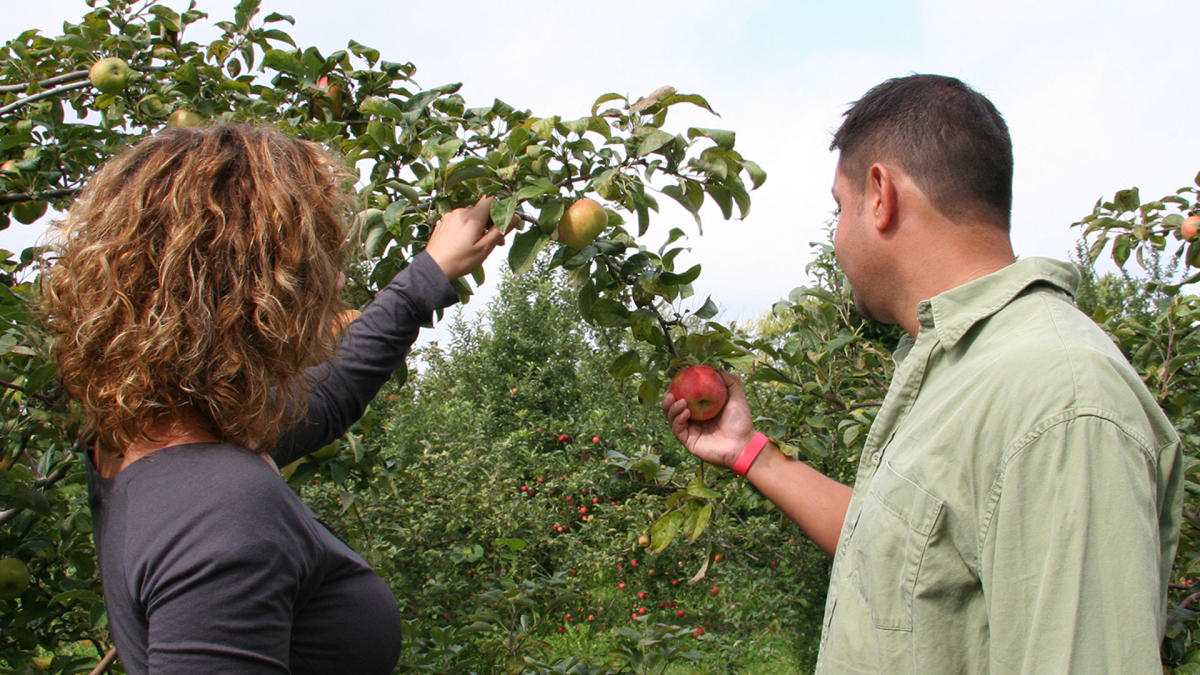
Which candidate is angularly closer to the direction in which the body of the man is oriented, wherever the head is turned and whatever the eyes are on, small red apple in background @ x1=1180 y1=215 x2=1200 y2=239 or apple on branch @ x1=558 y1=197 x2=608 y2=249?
the apple on branch

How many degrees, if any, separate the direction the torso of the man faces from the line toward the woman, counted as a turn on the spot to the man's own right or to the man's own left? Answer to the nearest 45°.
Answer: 0° — they already face them

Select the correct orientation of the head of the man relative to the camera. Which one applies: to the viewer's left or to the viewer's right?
to the viewer's left

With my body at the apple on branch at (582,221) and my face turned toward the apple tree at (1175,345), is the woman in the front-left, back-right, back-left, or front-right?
back-right

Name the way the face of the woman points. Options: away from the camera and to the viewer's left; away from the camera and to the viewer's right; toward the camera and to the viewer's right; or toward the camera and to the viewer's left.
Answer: away from the camera and to the viewer's right

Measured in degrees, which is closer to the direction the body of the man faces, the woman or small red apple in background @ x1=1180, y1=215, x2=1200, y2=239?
the woman

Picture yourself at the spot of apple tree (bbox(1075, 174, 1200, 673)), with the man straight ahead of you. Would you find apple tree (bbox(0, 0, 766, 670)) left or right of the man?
right

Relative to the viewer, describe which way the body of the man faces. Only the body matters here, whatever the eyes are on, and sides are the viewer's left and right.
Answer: facing to the left of the viewer
